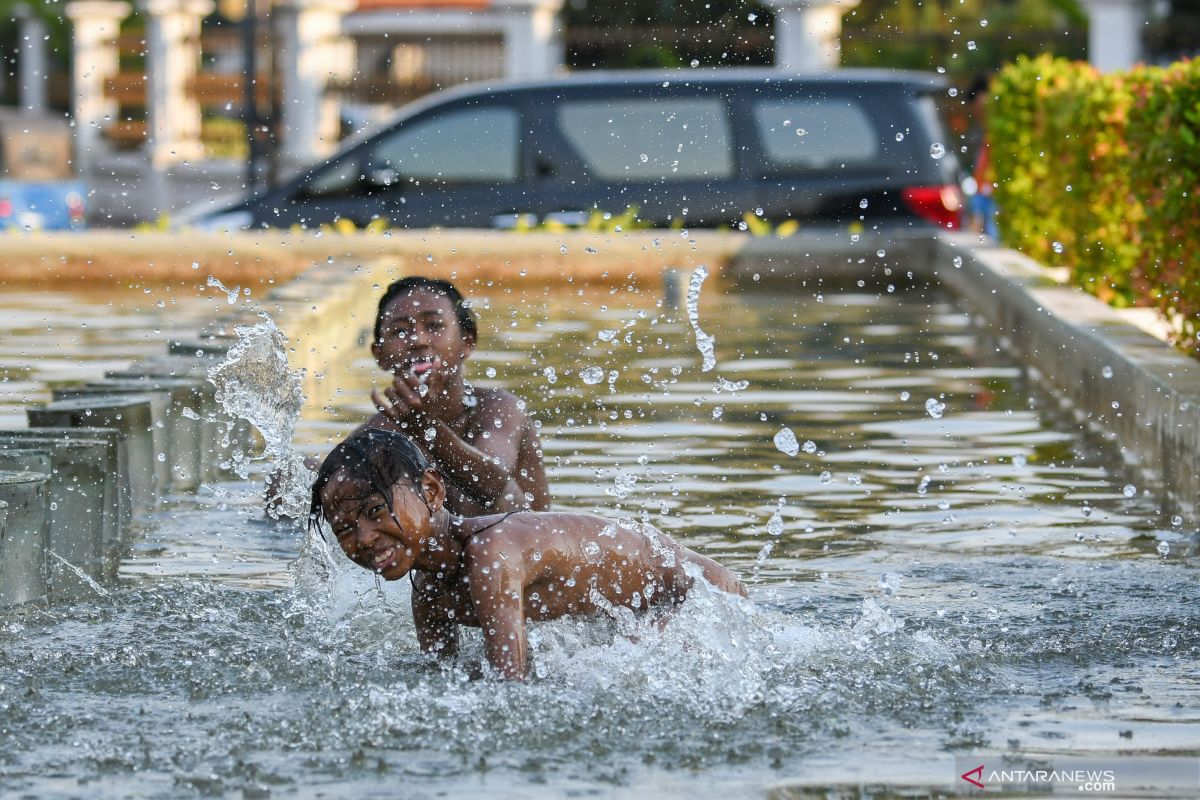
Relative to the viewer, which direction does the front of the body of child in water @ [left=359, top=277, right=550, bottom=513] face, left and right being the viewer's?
facing the viewer and to the left of the viewer

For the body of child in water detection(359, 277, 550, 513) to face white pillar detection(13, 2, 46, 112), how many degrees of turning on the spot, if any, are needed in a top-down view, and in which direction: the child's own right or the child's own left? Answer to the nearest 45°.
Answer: approximately 135° to the child's own right

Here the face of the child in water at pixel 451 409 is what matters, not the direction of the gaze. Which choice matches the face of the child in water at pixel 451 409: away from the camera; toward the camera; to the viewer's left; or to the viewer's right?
toward the camera

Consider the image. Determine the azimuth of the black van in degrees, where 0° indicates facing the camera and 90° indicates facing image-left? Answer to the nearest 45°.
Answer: approximately 90°

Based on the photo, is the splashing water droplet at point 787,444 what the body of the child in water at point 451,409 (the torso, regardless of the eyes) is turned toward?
no

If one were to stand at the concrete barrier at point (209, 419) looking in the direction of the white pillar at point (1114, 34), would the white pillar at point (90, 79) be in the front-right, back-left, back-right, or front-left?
front-left

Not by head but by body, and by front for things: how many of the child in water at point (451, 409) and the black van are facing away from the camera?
0

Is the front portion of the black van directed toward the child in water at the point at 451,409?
no

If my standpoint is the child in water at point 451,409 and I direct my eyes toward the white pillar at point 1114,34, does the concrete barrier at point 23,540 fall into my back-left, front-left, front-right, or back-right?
back-left

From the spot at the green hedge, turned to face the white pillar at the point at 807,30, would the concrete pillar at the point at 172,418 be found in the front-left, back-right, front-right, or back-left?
back-left

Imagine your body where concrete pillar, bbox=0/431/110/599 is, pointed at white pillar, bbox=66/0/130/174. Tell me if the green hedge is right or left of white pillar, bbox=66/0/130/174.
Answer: right

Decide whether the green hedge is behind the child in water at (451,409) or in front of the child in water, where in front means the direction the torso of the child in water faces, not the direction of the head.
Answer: behind

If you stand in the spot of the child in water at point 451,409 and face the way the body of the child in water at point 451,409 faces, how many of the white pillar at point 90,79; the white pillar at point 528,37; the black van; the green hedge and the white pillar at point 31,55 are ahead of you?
0

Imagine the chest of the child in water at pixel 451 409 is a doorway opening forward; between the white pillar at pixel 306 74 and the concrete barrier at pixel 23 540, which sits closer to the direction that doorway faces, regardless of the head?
the concrete barrier

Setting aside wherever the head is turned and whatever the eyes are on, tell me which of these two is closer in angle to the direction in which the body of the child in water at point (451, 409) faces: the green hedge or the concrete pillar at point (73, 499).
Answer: the concrete pillar

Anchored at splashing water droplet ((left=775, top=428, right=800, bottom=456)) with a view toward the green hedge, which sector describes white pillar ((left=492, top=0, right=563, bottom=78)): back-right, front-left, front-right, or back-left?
front-left
